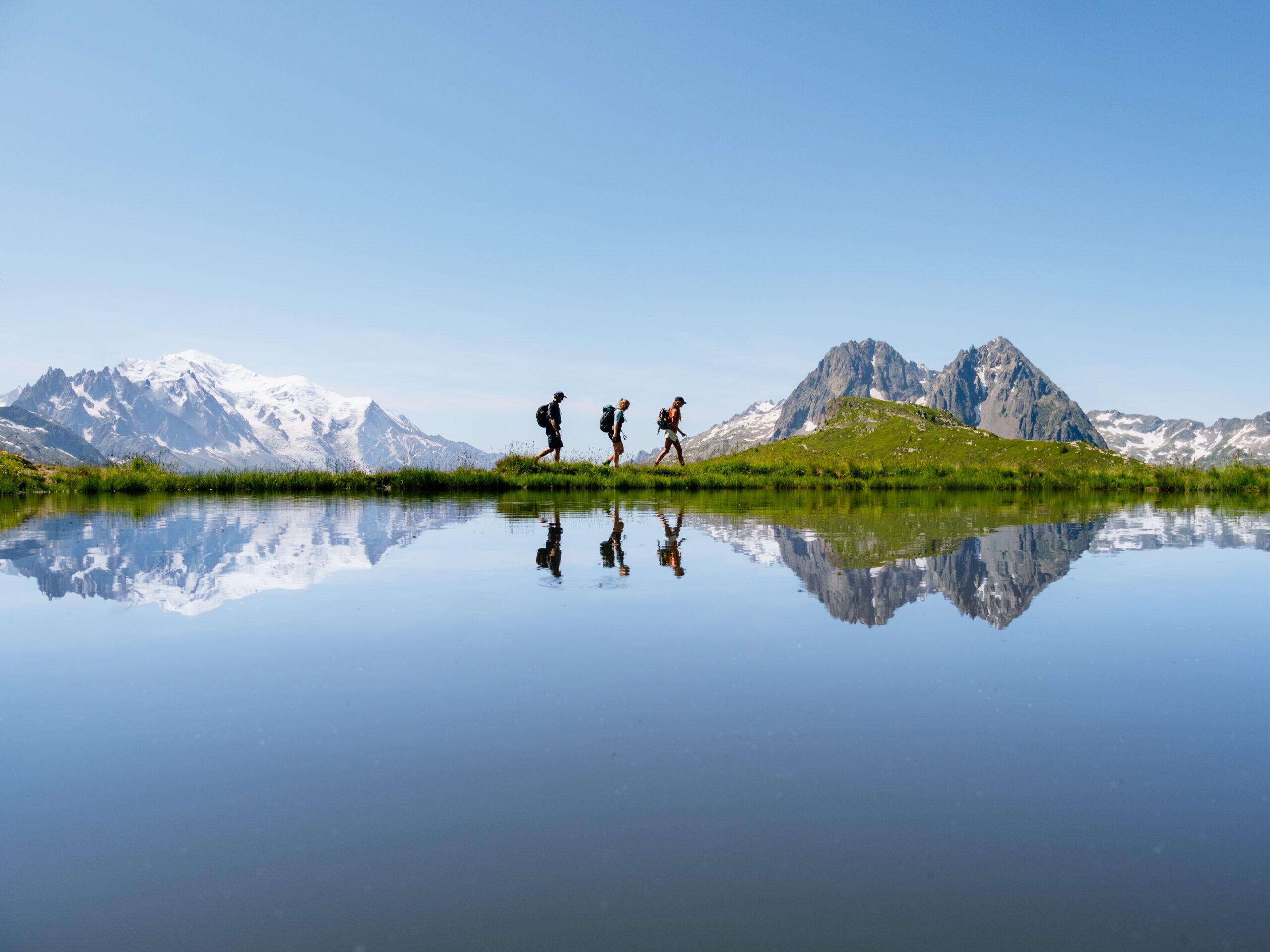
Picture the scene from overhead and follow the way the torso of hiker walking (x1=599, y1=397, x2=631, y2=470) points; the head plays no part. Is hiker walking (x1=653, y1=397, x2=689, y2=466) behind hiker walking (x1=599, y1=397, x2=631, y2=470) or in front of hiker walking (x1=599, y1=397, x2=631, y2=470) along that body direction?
in front

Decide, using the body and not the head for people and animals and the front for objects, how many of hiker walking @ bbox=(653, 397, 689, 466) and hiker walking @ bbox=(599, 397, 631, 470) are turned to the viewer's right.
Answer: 2

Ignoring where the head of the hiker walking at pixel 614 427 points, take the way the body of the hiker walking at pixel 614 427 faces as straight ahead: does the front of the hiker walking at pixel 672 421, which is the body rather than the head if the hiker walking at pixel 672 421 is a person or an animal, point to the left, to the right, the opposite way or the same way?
the same way

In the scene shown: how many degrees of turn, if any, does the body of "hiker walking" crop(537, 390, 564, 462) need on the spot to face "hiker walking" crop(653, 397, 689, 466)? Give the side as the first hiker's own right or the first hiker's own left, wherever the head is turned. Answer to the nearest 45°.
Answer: approximately 45° to the first hiker's own left

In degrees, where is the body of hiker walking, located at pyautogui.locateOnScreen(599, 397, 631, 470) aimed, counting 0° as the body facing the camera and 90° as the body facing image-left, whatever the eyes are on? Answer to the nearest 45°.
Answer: approximately 270°

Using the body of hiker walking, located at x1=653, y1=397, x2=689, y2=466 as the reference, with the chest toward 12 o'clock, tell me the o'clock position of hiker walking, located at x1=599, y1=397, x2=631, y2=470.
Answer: hiker walking, located at x1=599, y1=397, x2=631, y2=470 is roughly at 5 o'clock from hiker walking, located at x1=653, y1=397, x2=689, y2=466.

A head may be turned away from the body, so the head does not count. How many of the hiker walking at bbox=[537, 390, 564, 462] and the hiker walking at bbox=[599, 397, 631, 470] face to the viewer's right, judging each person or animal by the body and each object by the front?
2

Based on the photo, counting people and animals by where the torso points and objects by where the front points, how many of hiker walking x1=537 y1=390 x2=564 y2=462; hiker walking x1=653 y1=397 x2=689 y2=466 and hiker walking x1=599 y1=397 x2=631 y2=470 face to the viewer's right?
3

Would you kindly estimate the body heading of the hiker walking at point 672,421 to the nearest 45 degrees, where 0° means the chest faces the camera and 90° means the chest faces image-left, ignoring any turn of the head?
approximately 270°

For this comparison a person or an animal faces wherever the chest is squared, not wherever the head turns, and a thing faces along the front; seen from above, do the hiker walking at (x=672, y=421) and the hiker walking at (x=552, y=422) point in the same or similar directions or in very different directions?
same or similar directions

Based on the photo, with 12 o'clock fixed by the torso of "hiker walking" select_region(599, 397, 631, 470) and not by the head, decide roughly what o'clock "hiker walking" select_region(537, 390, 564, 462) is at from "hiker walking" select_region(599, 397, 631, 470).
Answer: "hiker walking" select_region(537, 390, 564, 462) is roughly at 5 o'clock from "hiker walking" select_region(599, 397, 631, 470).

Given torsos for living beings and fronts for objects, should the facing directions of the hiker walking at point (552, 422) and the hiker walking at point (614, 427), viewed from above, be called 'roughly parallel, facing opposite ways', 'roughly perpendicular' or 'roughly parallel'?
roughly parallel

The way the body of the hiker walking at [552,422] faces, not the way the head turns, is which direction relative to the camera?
to the viewer's right

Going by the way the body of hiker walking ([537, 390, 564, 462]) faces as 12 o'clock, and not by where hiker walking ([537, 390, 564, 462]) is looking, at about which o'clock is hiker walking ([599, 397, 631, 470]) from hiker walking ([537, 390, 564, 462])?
hiker walking ([599, 397, 631, 470]) is roughly at 11 o'clock from hiker walking ([537, 390, 564, 462]).

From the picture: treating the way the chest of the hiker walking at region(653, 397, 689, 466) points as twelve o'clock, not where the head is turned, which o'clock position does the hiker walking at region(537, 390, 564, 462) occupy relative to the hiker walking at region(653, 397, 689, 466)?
the hiker walking at region(537, 390, 564, 462) is roughly at 5 o'clock from the hiker walking at region(653, 397, 689, 466).
